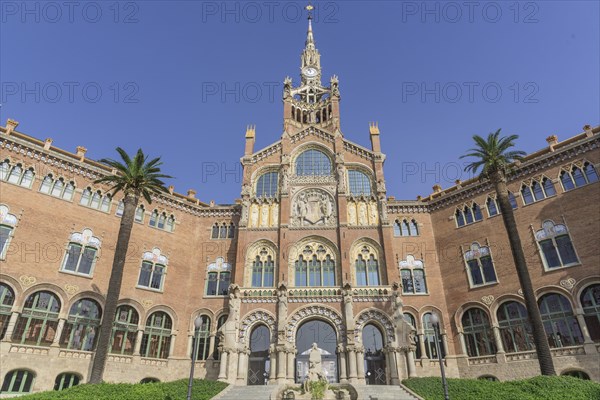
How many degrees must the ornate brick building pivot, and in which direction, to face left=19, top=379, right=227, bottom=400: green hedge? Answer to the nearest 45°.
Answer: approximately 45° to its right

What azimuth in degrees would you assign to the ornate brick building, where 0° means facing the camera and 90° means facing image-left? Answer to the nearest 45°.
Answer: approximately 0°

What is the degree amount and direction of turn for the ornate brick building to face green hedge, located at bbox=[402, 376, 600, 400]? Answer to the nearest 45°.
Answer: approximately 45° to its left
